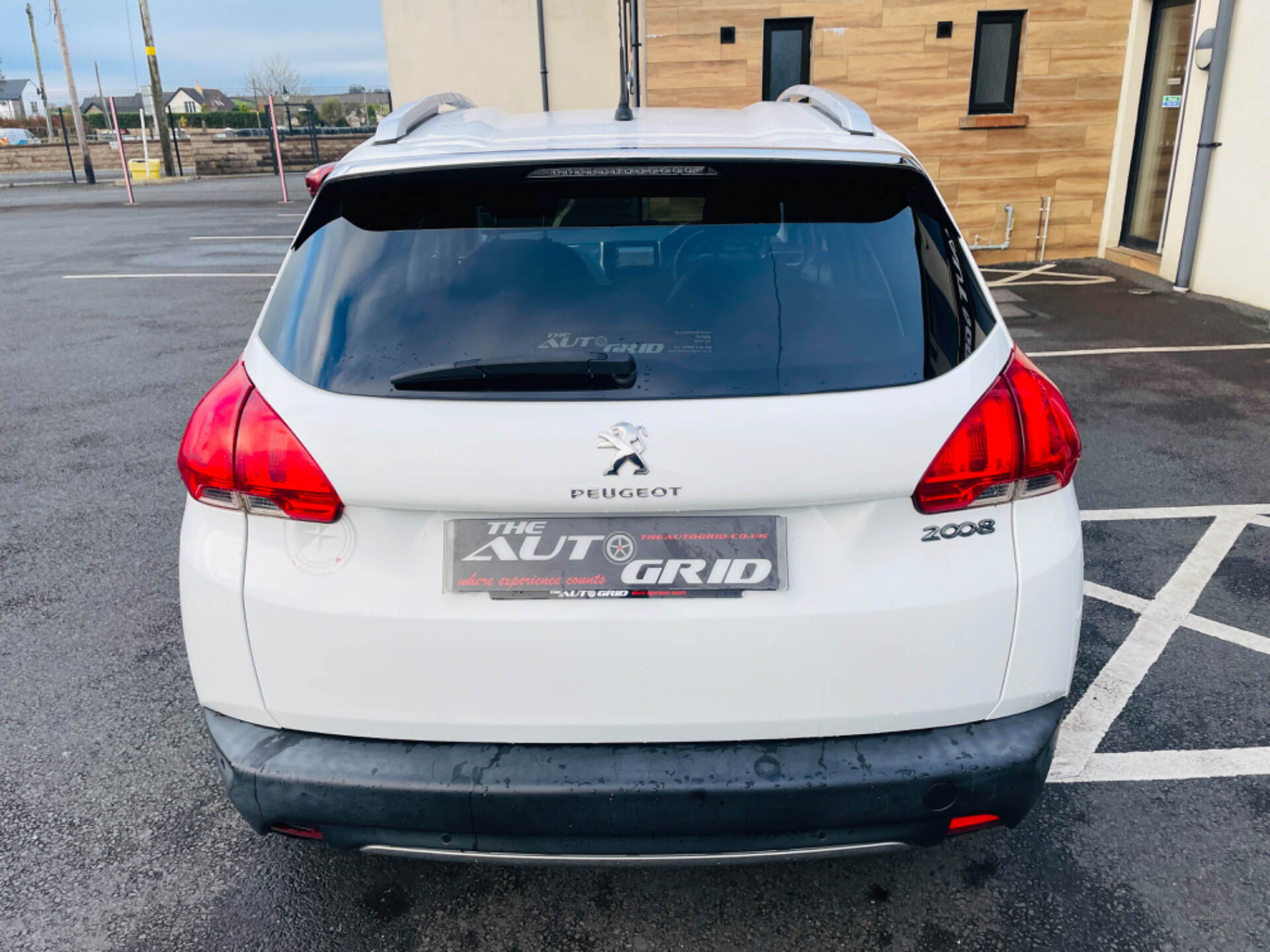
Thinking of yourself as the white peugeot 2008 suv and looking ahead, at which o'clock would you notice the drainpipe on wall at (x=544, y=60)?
The drainpipe on wall is roughly at 12 o'clock from the white peugeot 2008 suv.

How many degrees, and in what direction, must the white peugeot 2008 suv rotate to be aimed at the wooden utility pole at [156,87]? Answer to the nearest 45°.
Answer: approximately 45° to its left

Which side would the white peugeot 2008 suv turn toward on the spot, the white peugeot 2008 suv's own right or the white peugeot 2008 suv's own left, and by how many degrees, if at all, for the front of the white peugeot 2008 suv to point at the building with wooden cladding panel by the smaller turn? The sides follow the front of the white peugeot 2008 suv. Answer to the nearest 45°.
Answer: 0° — it already faces it

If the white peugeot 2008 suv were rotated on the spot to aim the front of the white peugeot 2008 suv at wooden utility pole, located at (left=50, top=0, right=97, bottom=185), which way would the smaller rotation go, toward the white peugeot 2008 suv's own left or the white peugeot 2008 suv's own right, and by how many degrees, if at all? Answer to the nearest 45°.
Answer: approximately 45° to the white peugeot 2008 suv's own left

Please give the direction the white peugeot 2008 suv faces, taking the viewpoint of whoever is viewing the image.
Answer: facing away from the viewer
